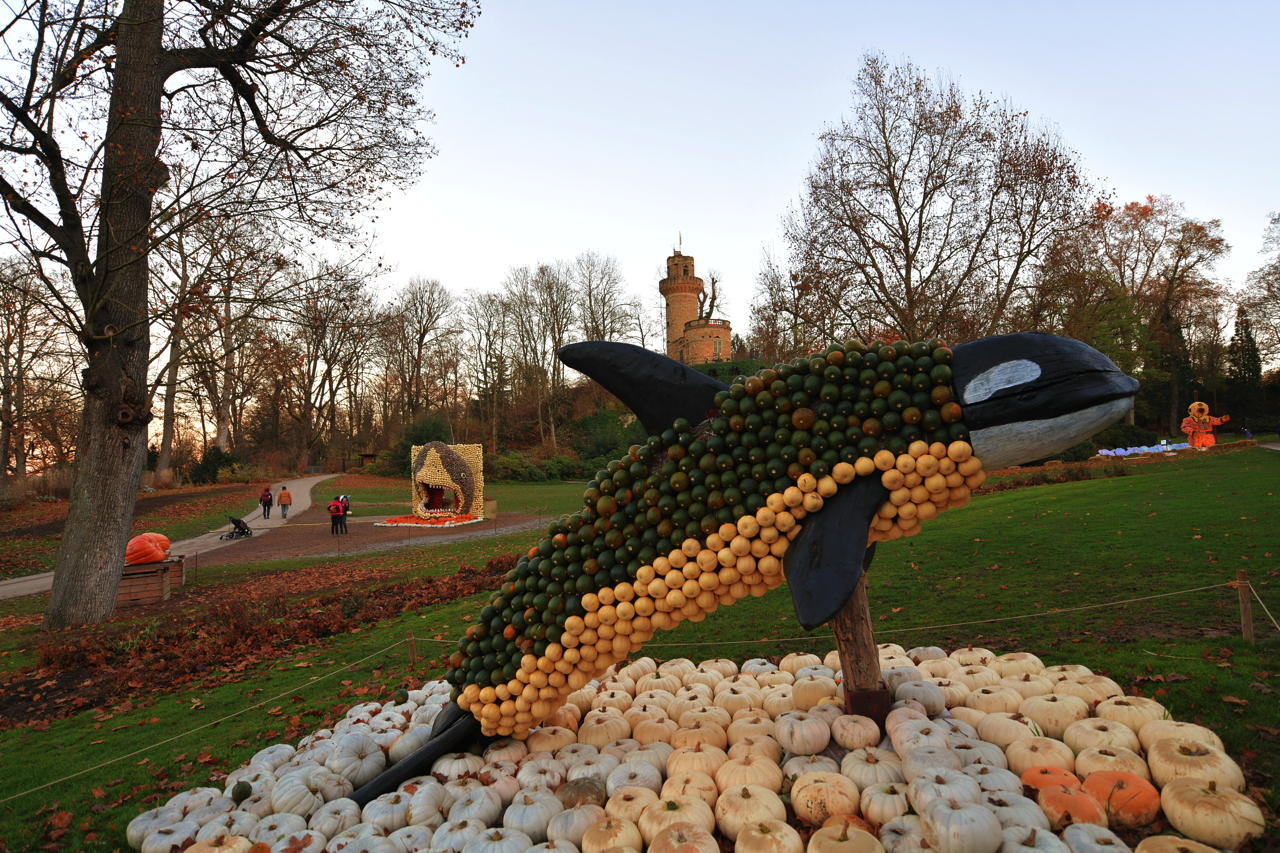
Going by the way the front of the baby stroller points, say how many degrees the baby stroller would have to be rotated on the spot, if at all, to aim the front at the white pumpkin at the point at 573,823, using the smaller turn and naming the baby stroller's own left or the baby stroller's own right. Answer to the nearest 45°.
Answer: approximately 90° to the baby stroller's own left

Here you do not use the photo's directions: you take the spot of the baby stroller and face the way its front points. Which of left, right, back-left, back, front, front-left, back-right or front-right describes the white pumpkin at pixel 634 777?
left

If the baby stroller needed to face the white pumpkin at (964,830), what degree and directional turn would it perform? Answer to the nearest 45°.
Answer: approximately 90° to its left

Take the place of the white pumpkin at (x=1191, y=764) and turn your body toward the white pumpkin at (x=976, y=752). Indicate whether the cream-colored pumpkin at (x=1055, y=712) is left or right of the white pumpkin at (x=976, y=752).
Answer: right

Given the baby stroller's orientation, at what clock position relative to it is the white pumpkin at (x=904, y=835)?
The white pumpkin is roughly at 9 o'clock from the baby stroller.

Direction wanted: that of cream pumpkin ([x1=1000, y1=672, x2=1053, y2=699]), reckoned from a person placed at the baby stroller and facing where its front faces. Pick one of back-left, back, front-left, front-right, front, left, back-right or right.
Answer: left

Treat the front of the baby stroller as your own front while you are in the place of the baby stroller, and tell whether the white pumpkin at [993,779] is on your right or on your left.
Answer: on your left

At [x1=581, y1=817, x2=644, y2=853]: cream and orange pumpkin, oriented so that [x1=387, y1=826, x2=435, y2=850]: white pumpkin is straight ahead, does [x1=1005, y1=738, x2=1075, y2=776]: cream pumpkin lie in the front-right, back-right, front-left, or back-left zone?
back-right

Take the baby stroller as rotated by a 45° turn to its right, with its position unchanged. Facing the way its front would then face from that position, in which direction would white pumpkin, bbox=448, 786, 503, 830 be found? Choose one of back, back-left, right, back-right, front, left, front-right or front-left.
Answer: back-left

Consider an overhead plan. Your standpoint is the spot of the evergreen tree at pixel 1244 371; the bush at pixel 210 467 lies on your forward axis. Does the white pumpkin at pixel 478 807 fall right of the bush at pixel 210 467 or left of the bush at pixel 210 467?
left

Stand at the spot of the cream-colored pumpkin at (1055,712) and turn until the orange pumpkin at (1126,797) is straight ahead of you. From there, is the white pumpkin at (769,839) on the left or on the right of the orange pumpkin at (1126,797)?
right

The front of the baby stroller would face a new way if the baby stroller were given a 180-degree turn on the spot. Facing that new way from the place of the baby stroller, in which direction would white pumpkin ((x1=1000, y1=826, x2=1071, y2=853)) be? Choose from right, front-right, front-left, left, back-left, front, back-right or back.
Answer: left

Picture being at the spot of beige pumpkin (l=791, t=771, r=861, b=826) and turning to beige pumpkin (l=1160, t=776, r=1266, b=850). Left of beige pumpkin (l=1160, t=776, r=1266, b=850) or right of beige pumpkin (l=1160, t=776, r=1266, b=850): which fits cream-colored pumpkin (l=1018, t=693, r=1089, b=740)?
left

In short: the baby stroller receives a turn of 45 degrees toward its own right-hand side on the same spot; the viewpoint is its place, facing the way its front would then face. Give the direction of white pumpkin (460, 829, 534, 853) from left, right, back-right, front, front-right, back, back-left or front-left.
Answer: back-left

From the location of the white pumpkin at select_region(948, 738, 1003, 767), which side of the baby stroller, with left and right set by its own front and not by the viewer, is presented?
right
